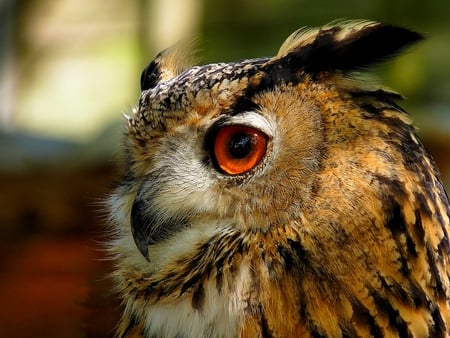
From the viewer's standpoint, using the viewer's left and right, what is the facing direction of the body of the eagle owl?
facing the viewer and to the left of the viewer
